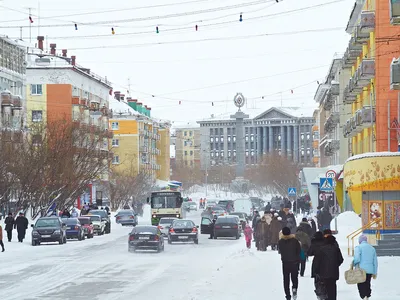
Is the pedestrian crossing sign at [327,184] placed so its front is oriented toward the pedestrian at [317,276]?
yes

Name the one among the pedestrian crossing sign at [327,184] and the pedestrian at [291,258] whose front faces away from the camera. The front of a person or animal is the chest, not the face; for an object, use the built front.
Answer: the pedestrian

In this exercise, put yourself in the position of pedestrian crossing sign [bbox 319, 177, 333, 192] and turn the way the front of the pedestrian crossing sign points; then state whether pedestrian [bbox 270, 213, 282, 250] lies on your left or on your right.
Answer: on your right

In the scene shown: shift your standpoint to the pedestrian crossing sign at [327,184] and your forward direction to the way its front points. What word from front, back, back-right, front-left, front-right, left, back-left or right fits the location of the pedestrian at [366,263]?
front

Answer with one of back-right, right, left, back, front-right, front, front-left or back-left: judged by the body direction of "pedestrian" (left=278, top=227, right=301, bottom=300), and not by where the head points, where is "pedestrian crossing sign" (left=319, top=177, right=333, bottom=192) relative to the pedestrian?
front

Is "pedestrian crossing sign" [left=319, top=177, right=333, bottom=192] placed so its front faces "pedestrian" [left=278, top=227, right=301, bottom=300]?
yes

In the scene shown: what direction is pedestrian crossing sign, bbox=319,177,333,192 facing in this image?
toward the camera

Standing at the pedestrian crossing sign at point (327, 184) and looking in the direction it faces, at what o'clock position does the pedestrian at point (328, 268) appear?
The pedestrian is roughly at 12 o'clock from the pedestrian crossing sign.

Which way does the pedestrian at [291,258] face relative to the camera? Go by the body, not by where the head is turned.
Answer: away from the camera
